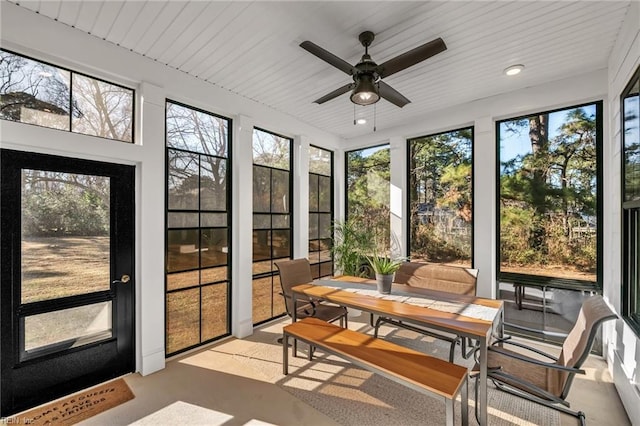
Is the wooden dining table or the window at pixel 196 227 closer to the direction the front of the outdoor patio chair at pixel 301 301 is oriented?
the wooden dining table

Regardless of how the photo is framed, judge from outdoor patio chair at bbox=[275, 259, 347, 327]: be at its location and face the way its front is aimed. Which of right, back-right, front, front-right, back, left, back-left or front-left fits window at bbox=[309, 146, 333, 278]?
back-left

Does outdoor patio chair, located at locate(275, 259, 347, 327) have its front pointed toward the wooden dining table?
yes

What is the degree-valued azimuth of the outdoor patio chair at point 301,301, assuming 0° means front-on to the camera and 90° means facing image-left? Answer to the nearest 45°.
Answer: approximately 315°

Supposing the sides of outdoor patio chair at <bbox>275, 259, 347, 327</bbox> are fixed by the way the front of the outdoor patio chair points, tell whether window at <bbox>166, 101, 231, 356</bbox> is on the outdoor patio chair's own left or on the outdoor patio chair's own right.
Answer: on the outdoor patio chair's own right

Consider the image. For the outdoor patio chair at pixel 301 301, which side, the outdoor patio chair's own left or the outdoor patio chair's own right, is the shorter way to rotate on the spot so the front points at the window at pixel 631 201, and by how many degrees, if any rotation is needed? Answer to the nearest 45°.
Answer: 0° — it already faces it

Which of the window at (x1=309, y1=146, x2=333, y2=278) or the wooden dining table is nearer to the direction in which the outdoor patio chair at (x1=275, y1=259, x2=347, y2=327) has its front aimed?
the wooden dining table

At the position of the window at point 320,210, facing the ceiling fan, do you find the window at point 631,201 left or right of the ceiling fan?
left
